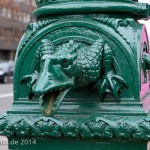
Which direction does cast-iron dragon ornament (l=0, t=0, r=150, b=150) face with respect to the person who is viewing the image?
facing the viewer and to the left of the viewer
